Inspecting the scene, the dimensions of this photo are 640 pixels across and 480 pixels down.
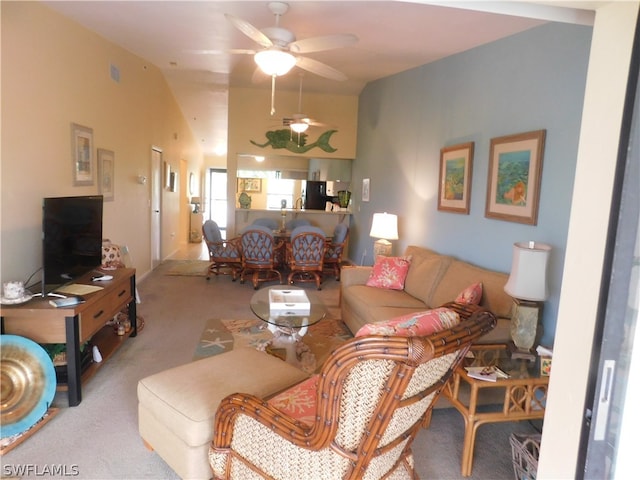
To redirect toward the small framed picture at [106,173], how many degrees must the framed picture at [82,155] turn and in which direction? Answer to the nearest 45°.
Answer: approximately 135° to its left

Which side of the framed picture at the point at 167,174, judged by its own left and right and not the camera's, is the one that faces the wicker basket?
right

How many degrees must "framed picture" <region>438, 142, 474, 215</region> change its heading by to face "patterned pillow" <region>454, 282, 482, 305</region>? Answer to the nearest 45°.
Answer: approximately 45° to its left

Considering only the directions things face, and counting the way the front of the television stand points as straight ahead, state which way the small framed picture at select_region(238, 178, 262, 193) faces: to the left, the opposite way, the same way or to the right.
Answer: to the right

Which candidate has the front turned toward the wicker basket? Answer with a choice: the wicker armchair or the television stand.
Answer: the television stand

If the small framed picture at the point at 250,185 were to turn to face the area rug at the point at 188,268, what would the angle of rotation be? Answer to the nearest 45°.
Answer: approximately 45° to its right

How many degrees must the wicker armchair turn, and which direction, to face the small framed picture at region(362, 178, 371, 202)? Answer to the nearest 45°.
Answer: approximately 45° to its right

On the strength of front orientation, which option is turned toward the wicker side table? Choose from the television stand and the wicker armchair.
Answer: the television stand

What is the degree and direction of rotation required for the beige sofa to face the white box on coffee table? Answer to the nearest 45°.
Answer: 0° — it already faces it

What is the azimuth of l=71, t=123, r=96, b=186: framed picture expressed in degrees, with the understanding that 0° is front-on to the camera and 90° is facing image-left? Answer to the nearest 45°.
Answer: approximately 315°

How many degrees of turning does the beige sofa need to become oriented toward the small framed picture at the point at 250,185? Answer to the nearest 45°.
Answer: approximately 90° to its right

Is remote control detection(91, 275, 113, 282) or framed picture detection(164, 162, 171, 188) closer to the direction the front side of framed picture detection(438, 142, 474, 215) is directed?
the remote control

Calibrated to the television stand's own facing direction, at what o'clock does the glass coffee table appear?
The glass coffee table is roughly at 11 o'clock from the television stand.

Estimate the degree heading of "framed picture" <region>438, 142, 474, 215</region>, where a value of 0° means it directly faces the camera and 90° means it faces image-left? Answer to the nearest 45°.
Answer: approximately 45°

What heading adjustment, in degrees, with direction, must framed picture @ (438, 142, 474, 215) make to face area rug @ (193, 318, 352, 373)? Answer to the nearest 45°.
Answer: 0° — it already faces it

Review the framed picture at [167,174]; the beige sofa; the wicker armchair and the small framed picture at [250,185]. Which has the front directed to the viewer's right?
the framed picture
